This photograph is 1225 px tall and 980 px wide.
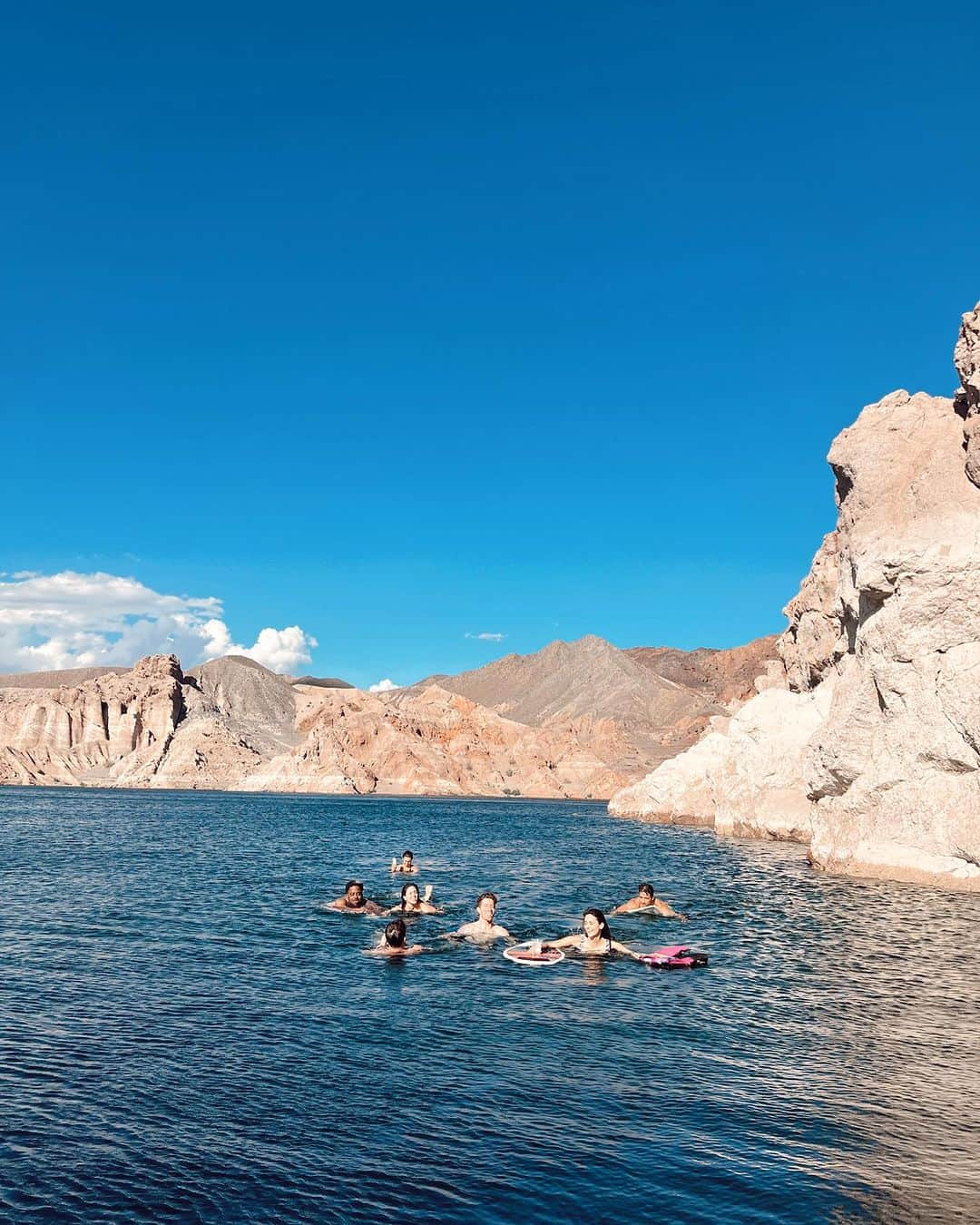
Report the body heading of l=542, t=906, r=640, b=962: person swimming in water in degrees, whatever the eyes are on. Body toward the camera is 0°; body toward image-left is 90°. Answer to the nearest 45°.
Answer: approximately 0°

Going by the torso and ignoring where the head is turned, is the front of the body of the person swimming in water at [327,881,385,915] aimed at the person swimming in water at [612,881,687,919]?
no

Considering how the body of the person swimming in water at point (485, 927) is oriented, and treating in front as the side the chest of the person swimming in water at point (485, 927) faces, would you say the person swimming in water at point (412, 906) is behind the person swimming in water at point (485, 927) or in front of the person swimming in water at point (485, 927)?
behind

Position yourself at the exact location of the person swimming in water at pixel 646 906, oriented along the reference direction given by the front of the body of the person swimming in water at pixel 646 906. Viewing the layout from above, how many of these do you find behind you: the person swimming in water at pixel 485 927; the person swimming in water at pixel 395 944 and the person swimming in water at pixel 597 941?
0

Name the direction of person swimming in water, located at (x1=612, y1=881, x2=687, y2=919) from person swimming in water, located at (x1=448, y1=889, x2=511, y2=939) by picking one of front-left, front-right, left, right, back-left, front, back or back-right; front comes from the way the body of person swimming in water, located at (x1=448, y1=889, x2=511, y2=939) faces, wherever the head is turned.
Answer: back-left

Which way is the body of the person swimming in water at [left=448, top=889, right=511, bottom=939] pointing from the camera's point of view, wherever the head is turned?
toward the camera

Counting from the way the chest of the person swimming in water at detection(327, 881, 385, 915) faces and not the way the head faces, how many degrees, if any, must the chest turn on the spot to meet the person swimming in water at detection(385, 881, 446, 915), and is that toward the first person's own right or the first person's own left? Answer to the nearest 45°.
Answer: approximately 45° to the first person's own left

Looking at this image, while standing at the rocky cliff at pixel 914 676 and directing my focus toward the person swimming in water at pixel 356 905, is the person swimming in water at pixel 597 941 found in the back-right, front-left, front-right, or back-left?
front-left

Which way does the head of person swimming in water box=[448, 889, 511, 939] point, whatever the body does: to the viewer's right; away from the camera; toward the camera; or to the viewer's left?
toward the camera

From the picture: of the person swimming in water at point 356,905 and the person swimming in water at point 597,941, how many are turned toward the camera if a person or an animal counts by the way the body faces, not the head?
2

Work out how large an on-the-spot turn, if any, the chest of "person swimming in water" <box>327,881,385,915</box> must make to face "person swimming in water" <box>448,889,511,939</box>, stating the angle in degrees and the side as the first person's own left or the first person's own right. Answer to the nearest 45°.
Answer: approximately 45° to the first person's own left

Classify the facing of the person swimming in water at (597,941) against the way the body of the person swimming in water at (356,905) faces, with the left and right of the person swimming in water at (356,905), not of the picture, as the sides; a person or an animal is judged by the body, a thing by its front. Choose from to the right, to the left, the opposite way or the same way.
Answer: the same way

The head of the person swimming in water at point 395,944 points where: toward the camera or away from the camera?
away from the camera

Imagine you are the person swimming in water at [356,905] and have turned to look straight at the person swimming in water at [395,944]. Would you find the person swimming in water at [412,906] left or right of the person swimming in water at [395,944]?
left

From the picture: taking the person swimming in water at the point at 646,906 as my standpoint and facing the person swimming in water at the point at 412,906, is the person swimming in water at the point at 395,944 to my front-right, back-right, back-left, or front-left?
front-left

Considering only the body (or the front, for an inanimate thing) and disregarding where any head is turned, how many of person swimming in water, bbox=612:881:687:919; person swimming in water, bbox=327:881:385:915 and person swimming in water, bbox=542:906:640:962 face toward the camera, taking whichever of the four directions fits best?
3
